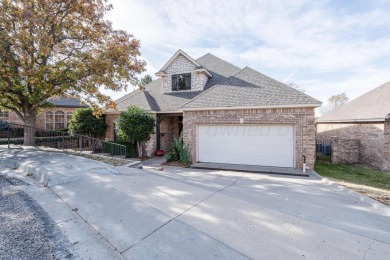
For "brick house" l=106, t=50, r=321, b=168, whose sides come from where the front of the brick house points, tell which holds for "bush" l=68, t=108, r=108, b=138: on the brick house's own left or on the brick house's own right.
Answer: on the brick house's own right

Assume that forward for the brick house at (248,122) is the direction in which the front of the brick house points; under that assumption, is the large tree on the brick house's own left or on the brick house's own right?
on the brick house's own right

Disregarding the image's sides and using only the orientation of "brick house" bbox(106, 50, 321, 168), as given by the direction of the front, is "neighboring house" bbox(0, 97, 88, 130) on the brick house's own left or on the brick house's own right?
on the brick house's own right

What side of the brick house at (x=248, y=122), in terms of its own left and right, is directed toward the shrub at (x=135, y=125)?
right

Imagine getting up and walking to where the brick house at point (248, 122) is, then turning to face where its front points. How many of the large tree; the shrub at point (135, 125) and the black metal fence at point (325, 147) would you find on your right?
2

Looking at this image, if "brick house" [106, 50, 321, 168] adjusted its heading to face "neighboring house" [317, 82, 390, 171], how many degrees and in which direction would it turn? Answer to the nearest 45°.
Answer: approximately 90° to its left

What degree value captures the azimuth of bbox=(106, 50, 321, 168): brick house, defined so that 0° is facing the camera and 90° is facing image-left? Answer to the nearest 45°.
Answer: approximately 0°

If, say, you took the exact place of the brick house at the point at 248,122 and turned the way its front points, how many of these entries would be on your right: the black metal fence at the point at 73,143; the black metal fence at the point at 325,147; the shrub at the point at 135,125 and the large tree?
3

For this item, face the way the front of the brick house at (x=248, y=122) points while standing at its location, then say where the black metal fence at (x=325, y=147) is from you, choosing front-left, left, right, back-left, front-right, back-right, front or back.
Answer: back-left

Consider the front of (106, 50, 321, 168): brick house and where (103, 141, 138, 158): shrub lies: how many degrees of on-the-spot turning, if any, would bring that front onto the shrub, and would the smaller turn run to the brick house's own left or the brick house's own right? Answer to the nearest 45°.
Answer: approximately 90° to the brick house's own right

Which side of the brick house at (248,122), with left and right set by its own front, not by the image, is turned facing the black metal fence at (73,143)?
right
